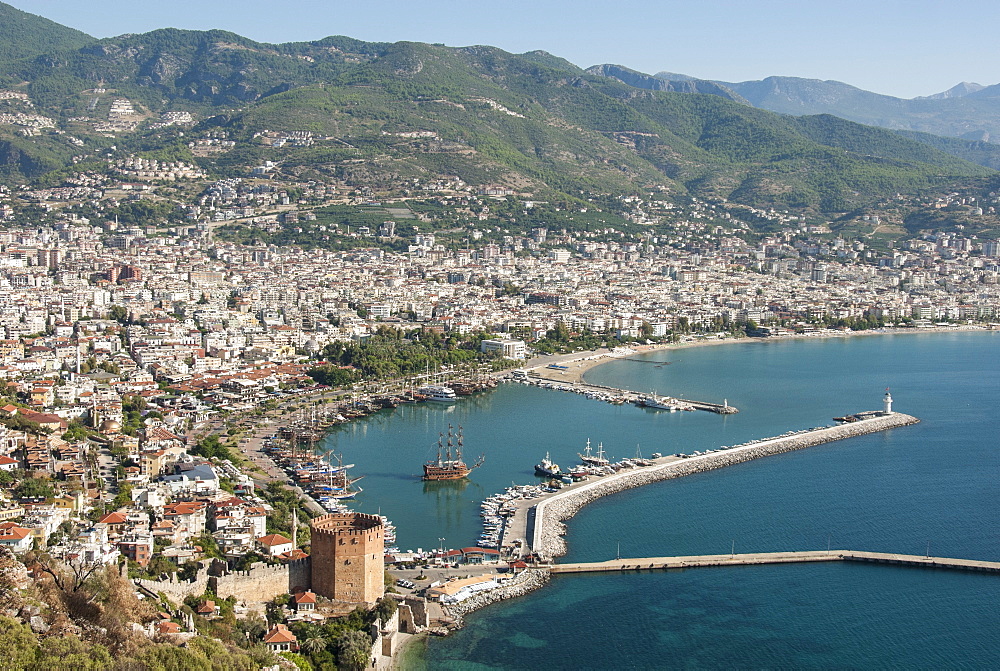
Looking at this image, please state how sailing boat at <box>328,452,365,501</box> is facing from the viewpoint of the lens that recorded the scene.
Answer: facing to the right of the viewer

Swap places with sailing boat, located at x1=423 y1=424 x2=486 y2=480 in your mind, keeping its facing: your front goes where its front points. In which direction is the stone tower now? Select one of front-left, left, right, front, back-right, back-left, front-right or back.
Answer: right

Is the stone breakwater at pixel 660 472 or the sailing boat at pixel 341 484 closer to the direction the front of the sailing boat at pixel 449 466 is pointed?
the stone breakwater

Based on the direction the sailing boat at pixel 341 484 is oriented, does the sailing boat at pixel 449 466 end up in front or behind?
in front

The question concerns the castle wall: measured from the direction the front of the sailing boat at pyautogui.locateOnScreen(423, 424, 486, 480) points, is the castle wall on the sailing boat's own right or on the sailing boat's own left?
on the sailing boat's own right

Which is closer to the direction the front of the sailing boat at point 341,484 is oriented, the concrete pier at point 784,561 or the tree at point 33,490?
the concrete pier

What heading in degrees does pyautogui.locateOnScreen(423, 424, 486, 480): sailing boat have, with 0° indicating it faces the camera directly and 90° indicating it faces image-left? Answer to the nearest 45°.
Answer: approximately 270°

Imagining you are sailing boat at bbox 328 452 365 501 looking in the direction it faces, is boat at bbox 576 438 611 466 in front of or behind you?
in front

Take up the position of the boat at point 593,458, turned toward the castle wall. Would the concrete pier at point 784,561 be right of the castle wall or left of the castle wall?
left

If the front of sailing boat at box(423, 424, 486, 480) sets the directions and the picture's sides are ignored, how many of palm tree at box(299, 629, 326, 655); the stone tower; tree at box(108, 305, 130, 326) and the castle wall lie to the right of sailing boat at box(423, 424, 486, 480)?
3

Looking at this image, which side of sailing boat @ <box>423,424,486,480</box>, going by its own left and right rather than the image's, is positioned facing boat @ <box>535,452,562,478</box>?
front

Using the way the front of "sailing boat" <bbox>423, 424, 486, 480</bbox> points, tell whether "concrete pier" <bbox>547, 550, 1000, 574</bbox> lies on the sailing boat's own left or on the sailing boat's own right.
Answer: on the sailing boat's own right

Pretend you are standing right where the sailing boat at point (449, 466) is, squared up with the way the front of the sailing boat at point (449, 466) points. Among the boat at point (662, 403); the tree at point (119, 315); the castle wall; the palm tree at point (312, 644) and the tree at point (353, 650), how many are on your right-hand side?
3

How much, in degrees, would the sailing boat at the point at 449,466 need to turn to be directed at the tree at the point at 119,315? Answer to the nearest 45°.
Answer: approximately 135° to its left
